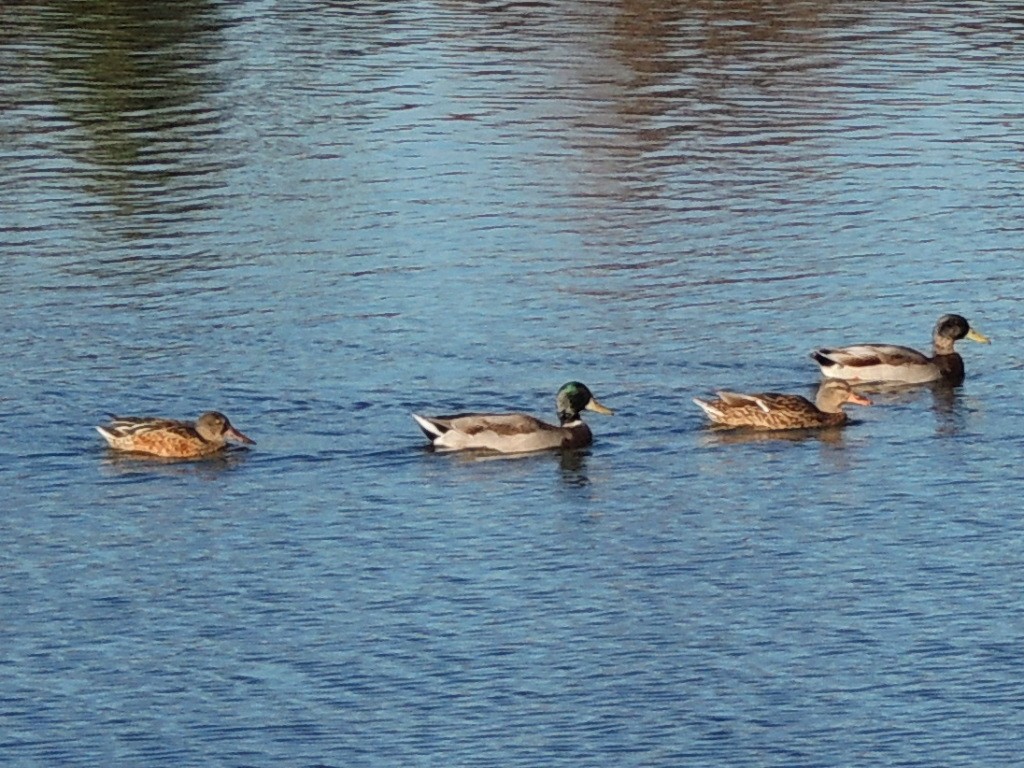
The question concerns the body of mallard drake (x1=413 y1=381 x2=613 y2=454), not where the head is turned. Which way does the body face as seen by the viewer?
to the viewer's right

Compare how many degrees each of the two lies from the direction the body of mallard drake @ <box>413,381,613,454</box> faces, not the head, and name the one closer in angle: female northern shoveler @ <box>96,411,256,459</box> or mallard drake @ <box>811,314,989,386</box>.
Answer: the mallard drake

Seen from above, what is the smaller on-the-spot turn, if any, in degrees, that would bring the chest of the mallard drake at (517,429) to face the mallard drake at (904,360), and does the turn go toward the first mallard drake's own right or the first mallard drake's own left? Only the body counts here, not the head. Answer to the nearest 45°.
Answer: approximately 45° to the first mallard drake's own left

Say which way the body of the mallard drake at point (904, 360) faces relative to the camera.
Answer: to the viewer's right

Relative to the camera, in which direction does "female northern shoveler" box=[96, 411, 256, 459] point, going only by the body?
to the viewer's right

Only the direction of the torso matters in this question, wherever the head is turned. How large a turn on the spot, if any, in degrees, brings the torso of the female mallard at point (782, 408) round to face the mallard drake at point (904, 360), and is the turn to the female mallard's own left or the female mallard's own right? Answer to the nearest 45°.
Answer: approximately 45° to the female mallard's own left

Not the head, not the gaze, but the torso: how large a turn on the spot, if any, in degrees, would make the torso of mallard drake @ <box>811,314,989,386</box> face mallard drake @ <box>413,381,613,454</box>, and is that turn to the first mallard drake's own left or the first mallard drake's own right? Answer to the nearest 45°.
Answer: approximately 135° to the first mallard drake's own right

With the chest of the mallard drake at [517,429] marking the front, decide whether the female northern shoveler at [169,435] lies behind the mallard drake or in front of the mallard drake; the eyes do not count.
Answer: behind

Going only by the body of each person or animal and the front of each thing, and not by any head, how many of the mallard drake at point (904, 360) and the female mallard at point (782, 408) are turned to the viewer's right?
2

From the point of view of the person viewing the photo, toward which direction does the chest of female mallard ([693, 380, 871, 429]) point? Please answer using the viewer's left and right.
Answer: facing to the right of the viewer
